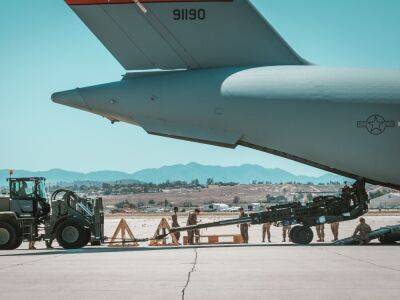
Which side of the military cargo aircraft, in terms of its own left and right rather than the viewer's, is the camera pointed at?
right

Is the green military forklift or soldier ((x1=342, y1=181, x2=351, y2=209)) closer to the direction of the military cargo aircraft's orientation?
the soldier

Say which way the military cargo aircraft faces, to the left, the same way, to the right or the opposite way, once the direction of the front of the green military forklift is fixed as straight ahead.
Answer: the same way

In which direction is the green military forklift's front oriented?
to the viewer's right

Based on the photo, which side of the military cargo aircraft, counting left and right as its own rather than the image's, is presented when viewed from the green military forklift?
back

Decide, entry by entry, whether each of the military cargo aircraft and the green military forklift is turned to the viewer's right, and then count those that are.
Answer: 2
